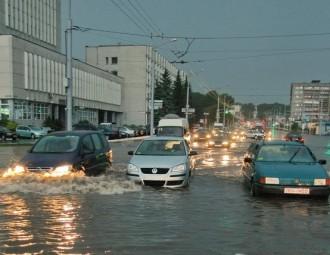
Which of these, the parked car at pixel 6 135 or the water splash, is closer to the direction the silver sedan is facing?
the water splash

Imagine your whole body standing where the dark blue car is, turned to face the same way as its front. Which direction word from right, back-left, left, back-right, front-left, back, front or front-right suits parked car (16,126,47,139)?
back-right

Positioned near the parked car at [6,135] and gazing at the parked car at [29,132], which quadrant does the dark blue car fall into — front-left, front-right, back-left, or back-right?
back-right

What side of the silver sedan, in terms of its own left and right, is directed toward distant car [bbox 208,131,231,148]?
back

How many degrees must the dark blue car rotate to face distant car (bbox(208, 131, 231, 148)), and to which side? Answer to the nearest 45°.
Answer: approximately 180°

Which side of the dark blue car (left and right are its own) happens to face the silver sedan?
left

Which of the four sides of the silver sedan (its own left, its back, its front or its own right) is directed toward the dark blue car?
right

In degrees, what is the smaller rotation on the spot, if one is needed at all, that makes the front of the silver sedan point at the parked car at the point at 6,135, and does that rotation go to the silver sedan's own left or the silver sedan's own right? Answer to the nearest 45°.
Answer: approximately 135° to the silver sedan's own right

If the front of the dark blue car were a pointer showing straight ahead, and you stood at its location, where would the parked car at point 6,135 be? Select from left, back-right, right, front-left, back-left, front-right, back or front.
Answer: back-right

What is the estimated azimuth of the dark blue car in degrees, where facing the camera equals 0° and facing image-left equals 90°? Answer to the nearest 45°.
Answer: approximately 45°
